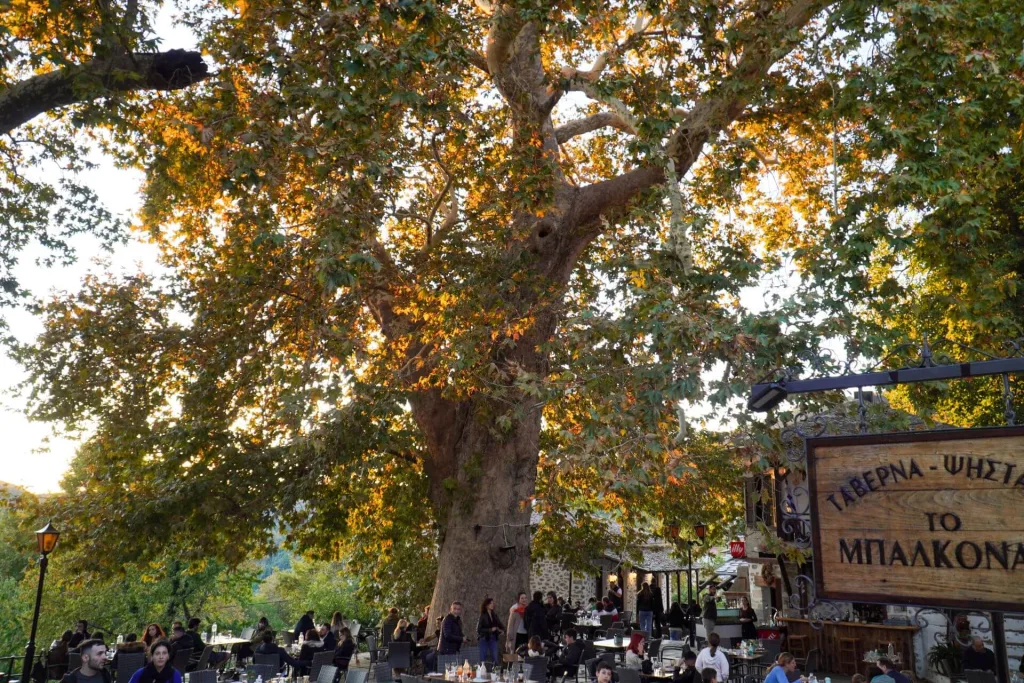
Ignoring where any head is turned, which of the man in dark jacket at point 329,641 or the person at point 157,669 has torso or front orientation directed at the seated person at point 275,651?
the man in dark jacket

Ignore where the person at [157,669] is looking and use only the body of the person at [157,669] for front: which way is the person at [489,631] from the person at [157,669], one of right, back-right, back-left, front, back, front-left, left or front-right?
back-left

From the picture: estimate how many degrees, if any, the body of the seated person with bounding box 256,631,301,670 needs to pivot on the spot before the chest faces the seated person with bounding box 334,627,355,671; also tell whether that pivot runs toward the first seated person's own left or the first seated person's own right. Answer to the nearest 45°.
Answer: approximately 45° to the first seated person's own right

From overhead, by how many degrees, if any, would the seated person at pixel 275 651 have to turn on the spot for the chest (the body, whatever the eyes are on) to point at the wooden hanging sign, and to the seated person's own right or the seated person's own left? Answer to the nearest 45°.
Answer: approximately 90° to the seated person's own right

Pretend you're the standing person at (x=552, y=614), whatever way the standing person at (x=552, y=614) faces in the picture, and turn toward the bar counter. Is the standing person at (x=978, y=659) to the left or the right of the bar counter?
right

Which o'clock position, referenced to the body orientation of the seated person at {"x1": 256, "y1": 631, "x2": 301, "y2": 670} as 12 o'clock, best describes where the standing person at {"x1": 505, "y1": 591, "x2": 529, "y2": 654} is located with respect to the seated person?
The standing person is roughly at 1 o'clock from the seated person.

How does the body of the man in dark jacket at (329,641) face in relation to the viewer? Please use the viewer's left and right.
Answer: facing to the left of the viewer

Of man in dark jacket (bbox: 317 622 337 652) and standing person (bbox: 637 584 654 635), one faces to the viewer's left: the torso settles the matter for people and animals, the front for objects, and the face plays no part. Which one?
the man in dark jacket
